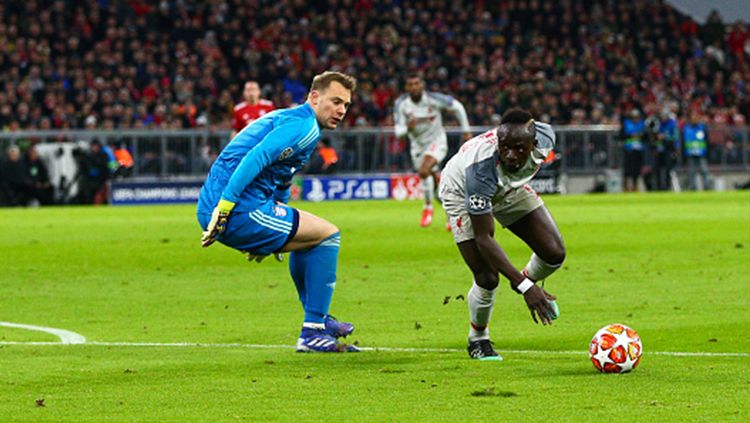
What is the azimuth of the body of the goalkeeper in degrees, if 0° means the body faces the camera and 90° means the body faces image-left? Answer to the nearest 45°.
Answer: approximately 270°

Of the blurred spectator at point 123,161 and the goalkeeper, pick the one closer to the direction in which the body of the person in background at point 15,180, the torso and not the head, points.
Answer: the goalkeeper

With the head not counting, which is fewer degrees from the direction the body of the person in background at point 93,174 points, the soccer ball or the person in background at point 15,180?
the soccer ball

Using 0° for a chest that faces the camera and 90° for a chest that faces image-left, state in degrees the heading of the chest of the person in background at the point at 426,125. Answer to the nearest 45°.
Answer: approximately 0°

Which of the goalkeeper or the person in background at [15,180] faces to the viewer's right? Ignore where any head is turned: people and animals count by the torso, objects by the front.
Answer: the goalkeeper

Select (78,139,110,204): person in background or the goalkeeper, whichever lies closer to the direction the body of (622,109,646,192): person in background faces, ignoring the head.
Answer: the goalkeeper

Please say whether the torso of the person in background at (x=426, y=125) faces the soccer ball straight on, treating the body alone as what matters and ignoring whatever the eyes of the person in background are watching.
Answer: yes
